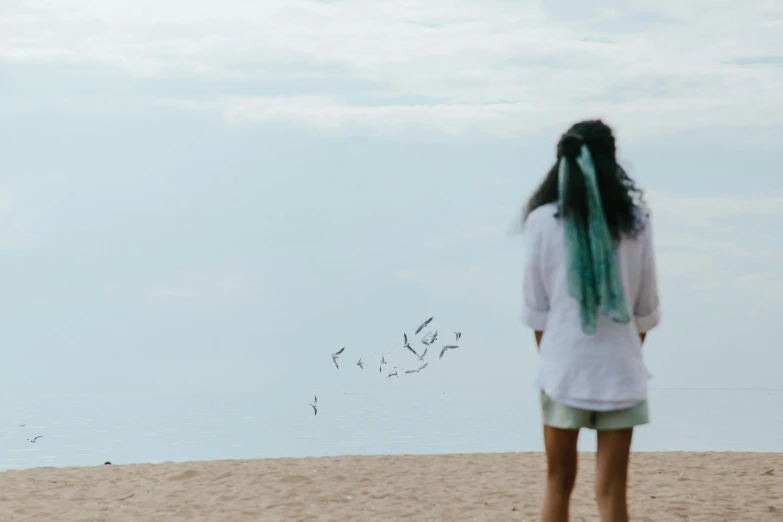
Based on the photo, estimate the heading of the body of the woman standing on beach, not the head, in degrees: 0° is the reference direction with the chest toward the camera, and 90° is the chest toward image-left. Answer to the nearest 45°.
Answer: approximately 180°

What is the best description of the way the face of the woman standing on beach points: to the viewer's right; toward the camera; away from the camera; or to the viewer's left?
away from the camera
